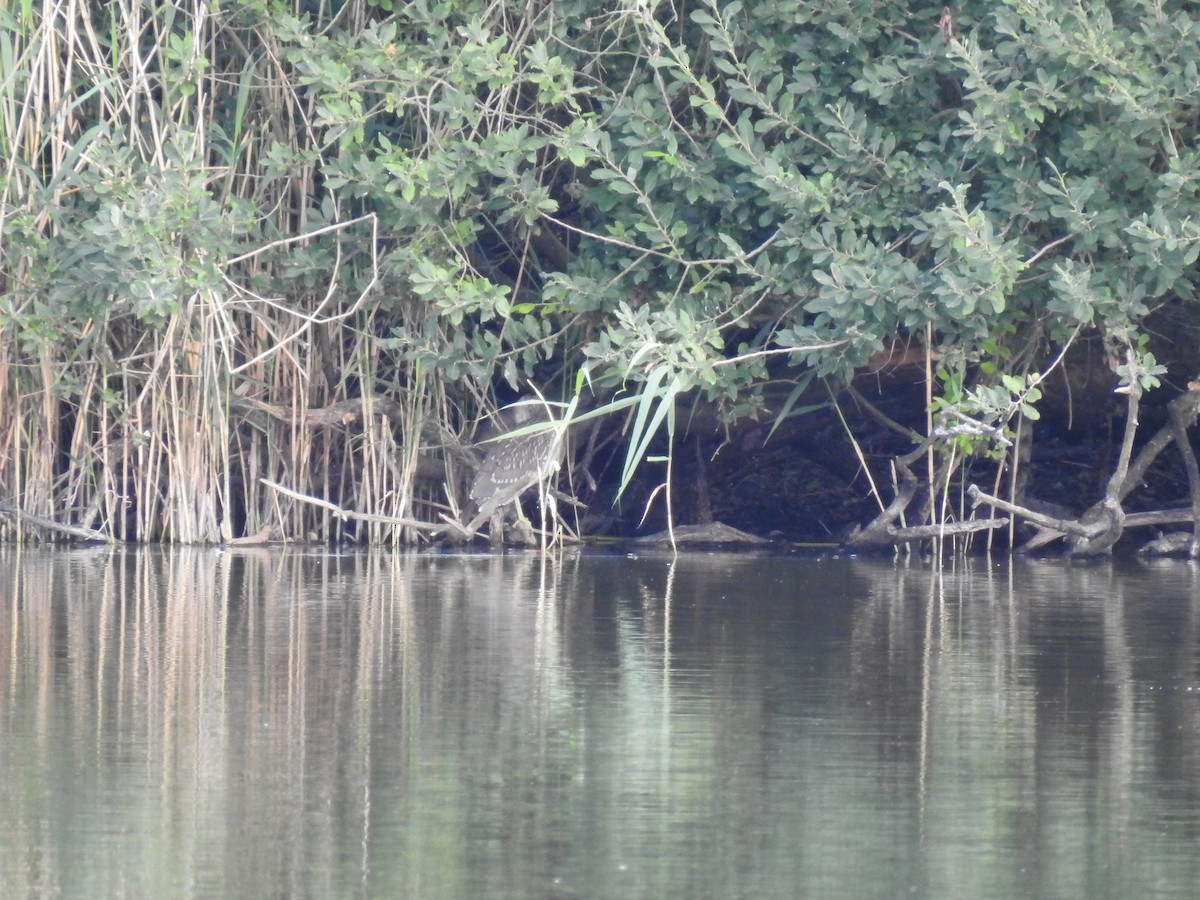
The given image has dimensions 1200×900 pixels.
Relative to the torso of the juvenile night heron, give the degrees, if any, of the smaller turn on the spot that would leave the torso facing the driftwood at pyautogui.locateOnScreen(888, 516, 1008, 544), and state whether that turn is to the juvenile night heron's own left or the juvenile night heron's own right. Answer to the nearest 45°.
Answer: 0° — it already faces it

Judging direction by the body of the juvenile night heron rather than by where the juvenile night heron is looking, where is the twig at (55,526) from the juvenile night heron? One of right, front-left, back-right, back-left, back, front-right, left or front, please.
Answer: back

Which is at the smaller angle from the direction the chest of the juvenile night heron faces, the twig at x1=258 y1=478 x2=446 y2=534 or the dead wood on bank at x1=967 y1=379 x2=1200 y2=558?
the dead wood on bank

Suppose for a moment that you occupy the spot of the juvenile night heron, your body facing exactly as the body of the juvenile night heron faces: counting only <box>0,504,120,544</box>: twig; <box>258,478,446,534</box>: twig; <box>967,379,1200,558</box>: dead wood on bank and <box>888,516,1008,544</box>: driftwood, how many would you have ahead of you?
2

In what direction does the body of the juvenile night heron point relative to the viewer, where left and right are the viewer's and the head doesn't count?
facing to the right of the viewer

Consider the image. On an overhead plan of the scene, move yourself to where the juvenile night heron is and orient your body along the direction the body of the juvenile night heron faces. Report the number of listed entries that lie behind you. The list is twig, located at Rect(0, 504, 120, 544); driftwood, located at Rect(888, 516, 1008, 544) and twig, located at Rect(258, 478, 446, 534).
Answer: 2

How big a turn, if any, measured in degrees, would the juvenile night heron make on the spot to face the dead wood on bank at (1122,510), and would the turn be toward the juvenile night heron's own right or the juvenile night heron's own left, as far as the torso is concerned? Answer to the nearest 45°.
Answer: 0° — it already faces it

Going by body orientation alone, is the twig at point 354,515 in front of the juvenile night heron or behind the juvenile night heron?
behind

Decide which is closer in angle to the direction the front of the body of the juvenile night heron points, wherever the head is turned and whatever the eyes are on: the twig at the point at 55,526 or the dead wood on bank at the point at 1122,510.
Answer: the dead wood on bank
